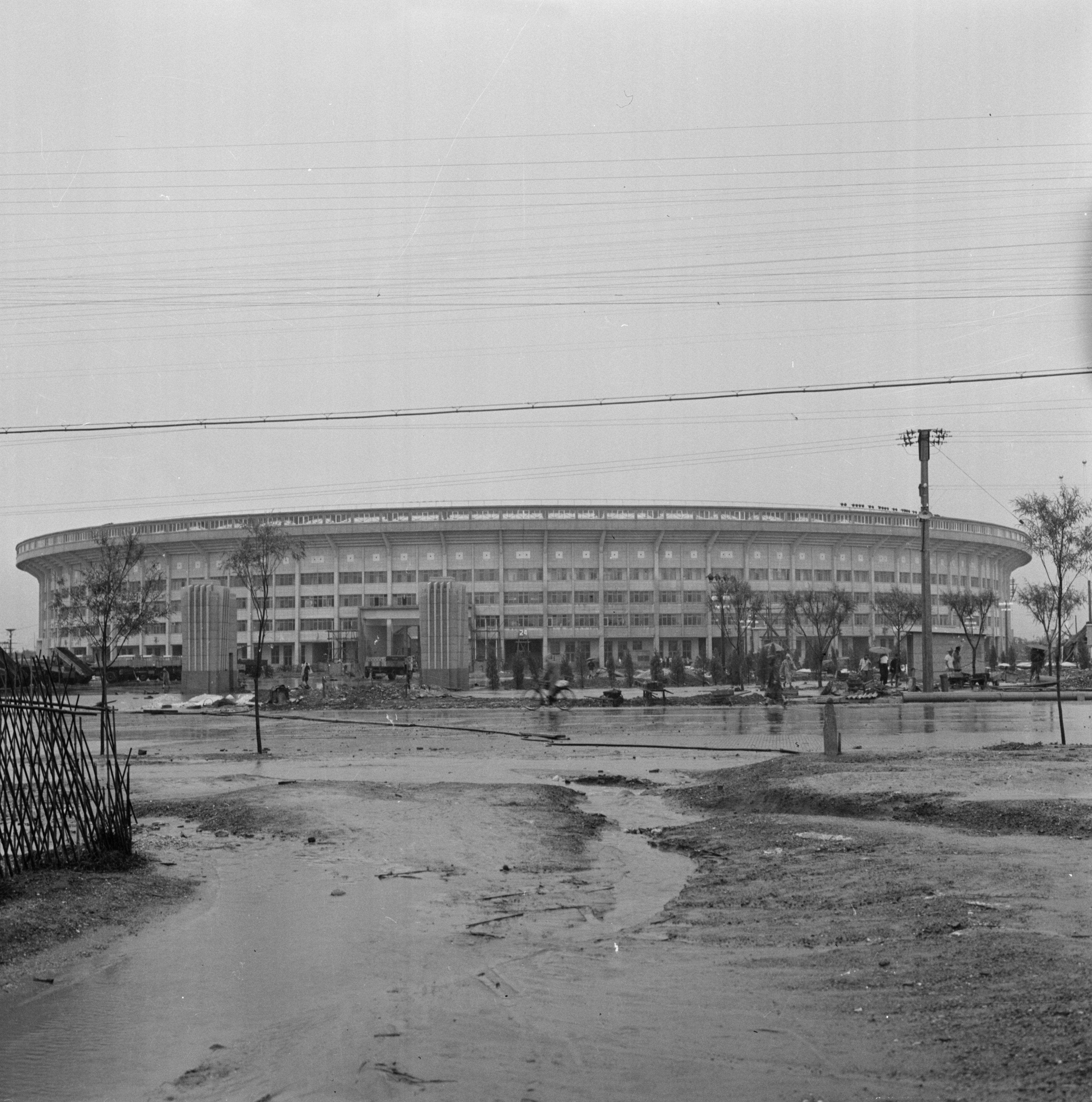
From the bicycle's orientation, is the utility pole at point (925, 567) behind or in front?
in front

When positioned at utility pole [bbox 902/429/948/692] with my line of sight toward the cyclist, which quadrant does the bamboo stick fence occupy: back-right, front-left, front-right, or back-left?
front-left

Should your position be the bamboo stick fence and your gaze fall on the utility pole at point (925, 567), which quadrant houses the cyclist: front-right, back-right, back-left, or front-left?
front-left

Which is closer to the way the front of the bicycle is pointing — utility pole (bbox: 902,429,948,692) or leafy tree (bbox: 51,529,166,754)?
the utility pole

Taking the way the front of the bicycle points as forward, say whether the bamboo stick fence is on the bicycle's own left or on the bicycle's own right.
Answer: on the bicycle's own left

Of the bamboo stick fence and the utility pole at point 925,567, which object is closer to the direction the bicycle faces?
the utility pole
